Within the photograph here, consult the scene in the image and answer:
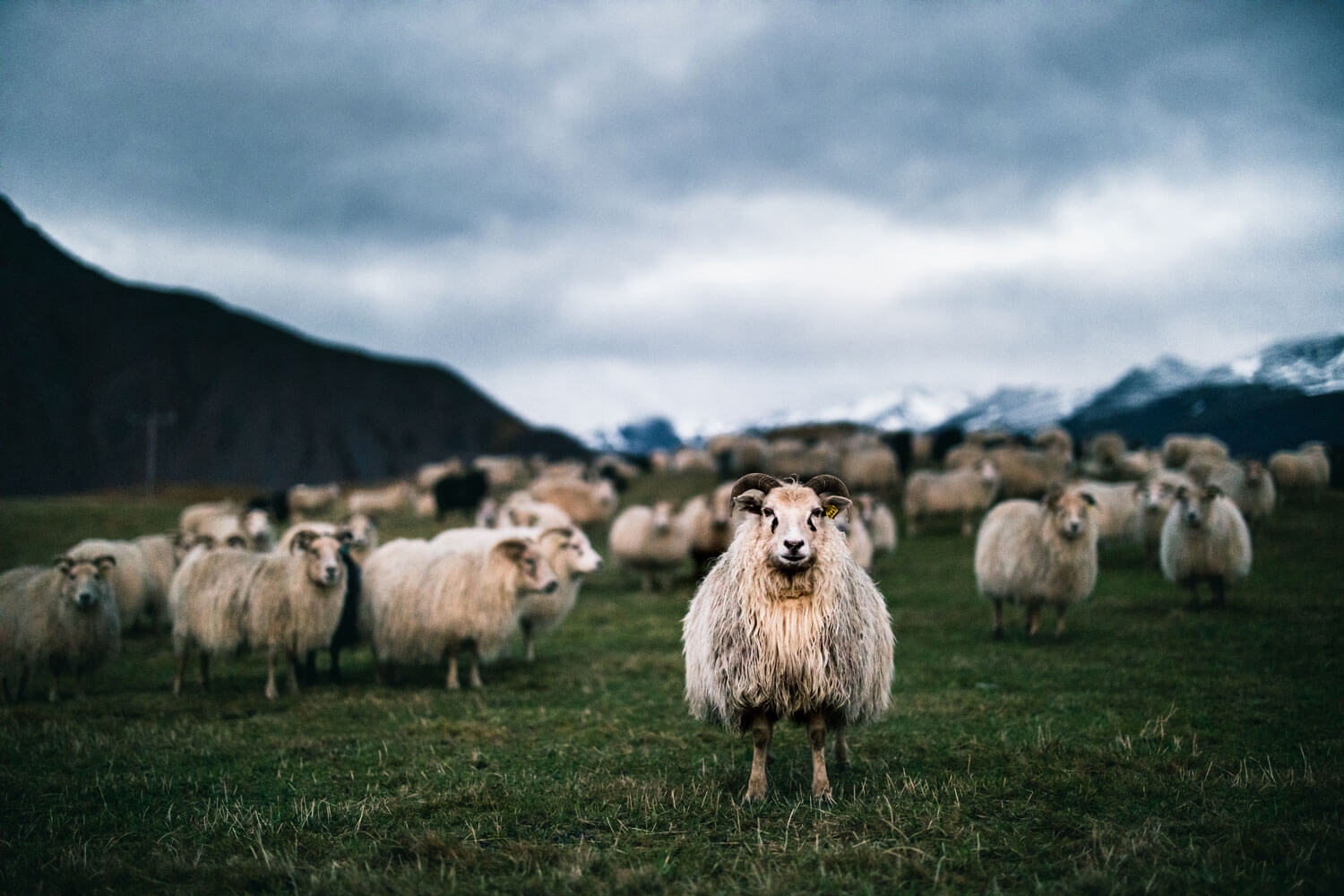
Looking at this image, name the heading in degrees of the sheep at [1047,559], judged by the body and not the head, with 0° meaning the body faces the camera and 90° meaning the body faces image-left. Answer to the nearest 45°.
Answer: approximately 315°

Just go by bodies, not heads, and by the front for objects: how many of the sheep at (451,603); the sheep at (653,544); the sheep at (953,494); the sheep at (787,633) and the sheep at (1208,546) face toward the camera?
3

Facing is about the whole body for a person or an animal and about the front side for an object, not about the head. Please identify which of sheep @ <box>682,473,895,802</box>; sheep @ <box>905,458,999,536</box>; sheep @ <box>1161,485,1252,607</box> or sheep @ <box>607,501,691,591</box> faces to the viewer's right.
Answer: sheep @ <box>905,458,999,536</box>

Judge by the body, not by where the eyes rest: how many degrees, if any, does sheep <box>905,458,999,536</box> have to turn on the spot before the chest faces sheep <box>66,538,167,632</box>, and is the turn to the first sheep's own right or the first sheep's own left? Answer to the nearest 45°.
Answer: approximately 135° to the first sheep's own right

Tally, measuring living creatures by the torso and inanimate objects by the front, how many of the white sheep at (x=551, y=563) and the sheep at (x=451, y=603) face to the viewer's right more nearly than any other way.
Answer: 2

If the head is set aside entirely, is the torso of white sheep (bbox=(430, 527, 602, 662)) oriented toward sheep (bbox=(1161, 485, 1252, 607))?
yes

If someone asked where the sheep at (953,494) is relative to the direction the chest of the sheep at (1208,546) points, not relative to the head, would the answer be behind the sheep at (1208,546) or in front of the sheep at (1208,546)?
behind

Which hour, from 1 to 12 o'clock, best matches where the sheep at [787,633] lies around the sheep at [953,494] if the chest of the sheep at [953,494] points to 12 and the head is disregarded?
the sheep at [787,633] is roughly at 3 o'clock from the sheep at [953,494].

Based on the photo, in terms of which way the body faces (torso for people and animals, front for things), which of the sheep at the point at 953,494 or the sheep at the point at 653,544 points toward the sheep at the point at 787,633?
the sheep at the point at 653,544

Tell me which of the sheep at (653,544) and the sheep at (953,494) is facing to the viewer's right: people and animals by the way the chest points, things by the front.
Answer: the sheep at (953,494)
